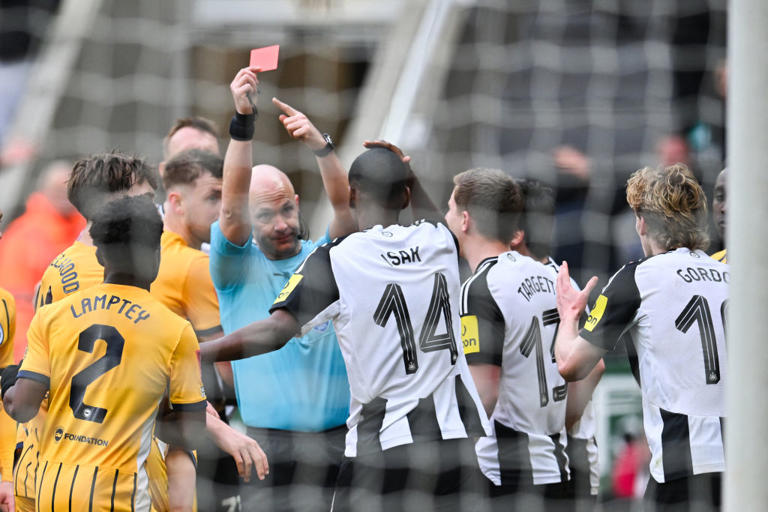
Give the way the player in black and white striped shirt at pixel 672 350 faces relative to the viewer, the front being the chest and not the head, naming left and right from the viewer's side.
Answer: facing away from the viewer and to the left of the viewer

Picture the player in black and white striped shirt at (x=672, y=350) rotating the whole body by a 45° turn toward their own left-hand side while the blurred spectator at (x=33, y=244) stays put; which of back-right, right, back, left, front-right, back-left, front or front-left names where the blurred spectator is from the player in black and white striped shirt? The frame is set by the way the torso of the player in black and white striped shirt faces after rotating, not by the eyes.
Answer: front

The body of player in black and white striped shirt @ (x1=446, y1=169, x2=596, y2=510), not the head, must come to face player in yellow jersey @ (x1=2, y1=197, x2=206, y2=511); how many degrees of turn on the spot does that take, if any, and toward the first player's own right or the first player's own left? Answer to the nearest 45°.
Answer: approximately 90° to the first player's own left

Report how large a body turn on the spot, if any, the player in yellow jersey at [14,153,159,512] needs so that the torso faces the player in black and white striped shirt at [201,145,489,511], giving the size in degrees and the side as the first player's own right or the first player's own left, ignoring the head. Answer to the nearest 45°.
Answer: approximately 45° to the first player's own right

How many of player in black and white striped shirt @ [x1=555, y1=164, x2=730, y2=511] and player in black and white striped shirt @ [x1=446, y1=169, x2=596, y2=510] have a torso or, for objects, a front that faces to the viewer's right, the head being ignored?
0

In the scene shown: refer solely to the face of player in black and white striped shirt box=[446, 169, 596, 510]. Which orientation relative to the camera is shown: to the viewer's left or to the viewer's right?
to the viewer's left

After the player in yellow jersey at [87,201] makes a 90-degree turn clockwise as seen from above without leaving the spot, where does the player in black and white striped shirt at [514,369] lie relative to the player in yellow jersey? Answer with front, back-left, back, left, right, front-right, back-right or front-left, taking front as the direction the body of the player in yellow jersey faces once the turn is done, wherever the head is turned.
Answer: front-left

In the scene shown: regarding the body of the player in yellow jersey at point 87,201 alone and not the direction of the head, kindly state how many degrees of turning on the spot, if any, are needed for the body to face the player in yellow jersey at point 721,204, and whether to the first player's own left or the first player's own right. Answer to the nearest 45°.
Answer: approximately 45° to the first player's own right

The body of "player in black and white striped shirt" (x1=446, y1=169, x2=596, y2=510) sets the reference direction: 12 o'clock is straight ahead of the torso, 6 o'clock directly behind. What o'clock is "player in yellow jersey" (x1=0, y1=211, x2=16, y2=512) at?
The player in yellow jersey is roughly at 10 o'clock from the player in black and white striped shirt.

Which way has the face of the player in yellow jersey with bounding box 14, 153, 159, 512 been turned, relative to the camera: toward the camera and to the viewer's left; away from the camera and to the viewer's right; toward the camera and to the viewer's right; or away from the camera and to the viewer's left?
away from the camera and to the viewer's right

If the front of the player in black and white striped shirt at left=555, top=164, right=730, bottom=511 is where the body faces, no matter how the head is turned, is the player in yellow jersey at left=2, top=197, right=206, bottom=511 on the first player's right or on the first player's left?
on the first player's left

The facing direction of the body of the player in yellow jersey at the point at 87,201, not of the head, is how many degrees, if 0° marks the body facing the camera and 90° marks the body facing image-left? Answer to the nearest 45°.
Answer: approximately 225°

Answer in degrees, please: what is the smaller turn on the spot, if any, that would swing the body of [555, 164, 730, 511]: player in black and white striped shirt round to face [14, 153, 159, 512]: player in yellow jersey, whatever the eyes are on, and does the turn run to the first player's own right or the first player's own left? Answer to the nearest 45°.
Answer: approximately 45° to the first player's own left

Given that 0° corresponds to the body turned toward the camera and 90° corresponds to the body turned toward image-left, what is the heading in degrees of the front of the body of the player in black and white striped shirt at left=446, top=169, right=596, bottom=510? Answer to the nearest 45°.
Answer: approximately 135°

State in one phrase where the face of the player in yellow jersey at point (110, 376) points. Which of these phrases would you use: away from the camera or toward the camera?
away from the camera

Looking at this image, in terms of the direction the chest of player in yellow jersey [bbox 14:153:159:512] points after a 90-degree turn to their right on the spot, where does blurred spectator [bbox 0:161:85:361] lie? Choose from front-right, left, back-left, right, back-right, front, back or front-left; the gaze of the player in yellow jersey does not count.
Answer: back-left
